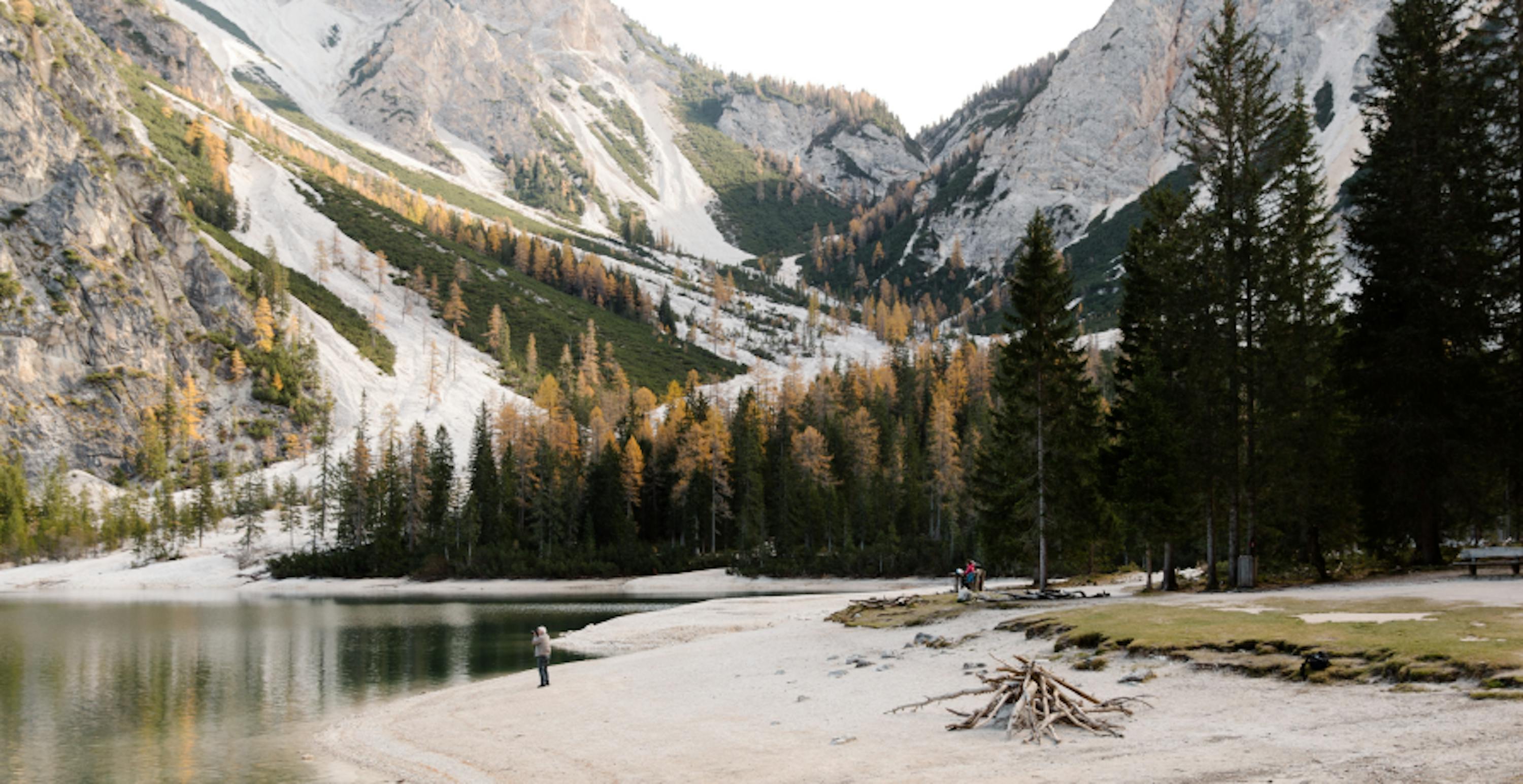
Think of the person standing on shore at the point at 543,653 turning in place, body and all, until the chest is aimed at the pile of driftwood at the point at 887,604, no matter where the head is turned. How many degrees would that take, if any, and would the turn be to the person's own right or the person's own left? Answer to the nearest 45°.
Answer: approximately 135° to the person's own right

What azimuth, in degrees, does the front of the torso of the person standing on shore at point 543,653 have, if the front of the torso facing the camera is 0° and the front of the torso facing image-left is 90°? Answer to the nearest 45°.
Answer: approximately 90°
